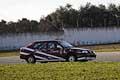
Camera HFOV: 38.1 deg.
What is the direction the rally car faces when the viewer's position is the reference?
facing the viewer and to the right of the viewer
